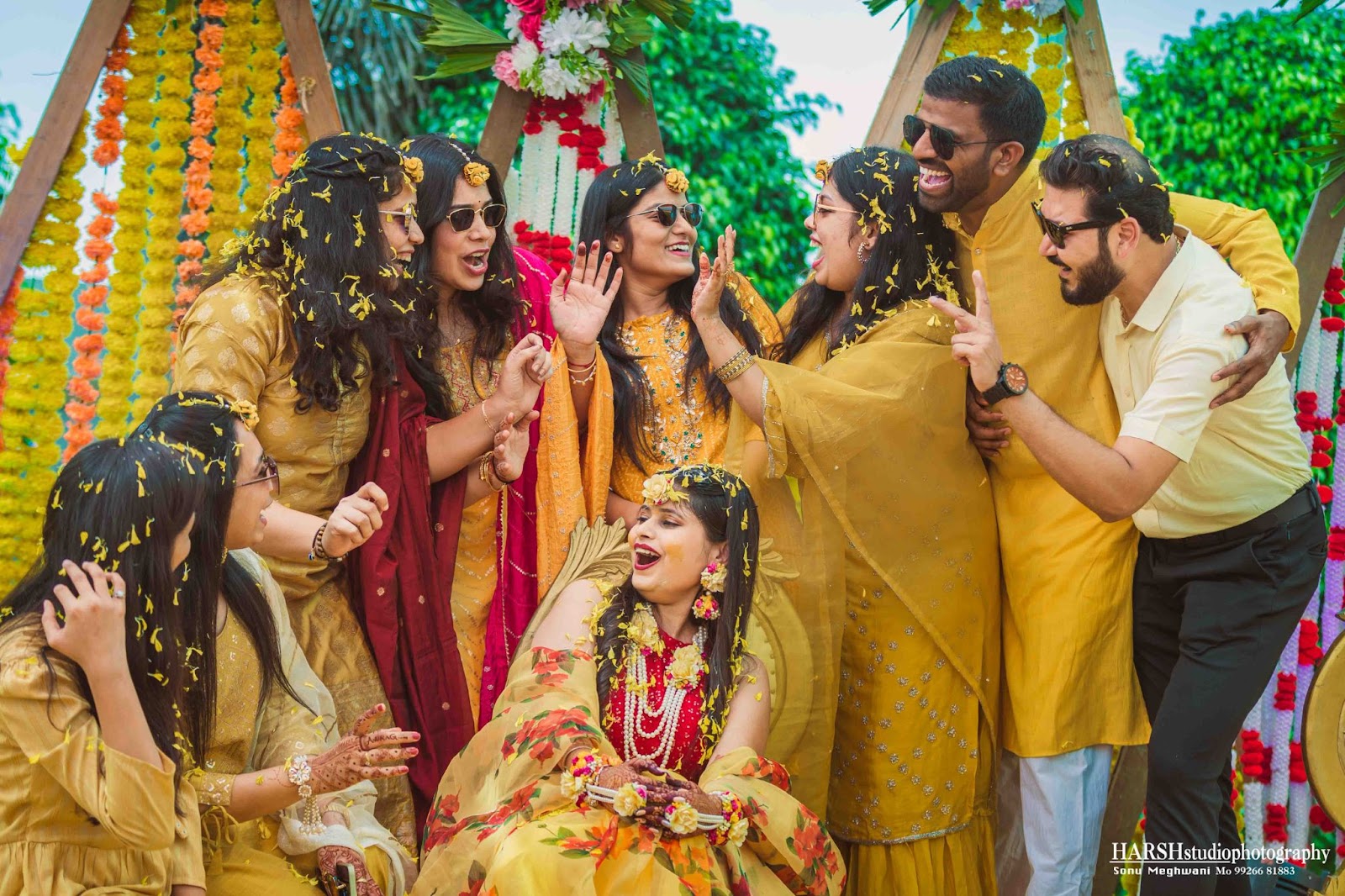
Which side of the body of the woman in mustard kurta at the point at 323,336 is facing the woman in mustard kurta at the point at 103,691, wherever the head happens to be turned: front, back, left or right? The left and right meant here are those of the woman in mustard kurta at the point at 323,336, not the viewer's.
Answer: right

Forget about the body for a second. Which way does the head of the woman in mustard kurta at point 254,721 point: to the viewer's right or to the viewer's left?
to the viewer's right

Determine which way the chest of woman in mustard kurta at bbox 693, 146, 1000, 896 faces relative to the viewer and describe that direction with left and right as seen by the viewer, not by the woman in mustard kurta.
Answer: facing to the left of the viewer

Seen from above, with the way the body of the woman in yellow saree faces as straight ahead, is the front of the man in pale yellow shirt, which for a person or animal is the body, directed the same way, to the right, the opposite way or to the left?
to the right

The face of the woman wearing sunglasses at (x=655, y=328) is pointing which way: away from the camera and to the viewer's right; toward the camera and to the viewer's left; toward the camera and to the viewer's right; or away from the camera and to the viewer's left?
toward the camera and to the viewer's right

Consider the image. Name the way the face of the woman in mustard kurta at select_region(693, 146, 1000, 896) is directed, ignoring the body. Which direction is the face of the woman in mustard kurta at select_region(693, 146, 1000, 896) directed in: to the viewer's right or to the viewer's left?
to the viewer's left

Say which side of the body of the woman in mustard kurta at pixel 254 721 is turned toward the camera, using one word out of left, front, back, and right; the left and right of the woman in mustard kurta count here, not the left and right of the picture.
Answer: right

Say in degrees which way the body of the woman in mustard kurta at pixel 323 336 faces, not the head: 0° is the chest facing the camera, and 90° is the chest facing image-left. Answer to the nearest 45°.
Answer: approximately 270°

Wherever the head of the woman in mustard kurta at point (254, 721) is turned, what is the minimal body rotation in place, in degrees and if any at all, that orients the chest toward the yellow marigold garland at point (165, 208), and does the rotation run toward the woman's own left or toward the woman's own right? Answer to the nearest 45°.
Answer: approximately 90° to the woman's own left
